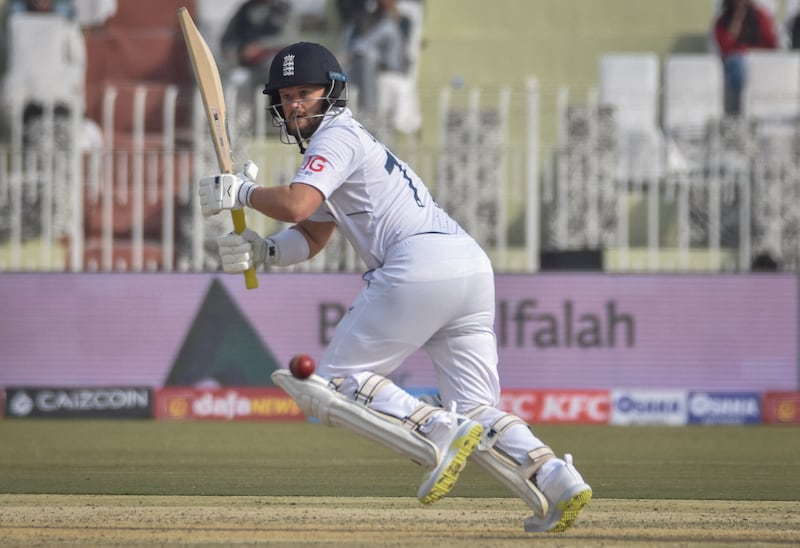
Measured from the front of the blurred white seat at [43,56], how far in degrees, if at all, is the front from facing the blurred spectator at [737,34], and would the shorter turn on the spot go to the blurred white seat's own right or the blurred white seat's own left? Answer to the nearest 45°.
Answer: approximately 90° to the blurred white seat's own left

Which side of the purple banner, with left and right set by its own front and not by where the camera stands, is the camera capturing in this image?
front

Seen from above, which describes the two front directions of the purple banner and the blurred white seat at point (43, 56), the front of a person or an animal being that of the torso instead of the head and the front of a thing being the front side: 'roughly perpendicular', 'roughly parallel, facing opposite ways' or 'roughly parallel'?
roughly parallel

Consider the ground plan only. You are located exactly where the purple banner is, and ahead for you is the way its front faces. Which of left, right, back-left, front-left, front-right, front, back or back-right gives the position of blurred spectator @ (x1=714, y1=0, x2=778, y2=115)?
back-left

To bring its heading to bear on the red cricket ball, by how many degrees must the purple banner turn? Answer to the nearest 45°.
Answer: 0° — it already faces it

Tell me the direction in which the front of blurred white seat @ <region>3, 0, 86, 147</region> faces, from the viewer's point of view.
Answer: toward the camera

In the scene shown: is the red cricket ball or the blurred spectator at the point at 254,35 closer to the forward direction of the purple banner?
the red cricket ball

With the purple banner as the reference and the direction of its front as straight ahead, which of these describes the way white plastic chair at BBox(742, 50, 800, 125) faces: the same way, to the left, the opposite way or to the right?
the same way

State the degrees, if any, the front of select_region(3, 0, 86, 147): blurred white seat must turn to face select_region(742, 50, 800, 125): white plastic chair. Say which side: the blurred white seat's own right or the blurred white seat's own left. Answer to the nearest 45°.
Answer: approximately 45° to the blurred white seat's own left

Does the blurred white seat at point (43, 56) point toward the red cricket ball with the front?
yes

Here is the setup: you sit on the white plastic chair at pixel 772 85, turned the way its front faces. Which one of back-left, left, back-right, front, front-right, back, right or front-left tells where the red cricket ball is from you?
front

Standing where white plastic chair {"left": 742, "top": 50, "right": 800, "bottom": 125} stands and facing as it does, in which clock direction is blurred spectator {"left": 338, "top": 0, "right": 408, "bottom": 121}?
The blurred spectator is roughly at 3 o'clock from the white plastic chair.

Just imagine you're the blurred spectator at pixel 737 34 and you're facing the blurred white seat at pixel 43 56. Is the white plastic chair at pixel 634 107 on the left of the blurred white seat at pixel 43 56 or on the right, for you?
left
